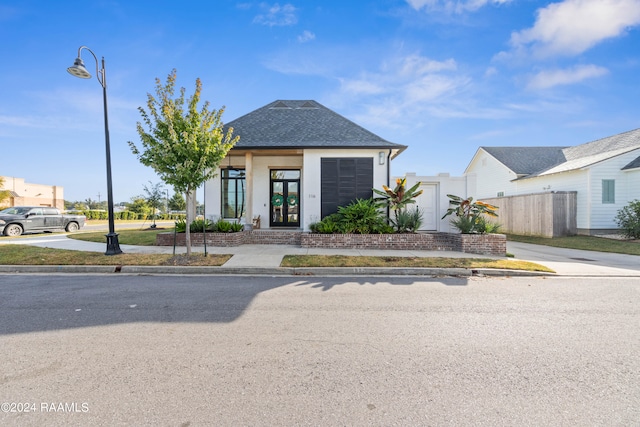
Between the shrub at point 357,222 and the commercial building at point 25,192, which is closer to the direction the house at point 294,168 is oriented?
the shrub

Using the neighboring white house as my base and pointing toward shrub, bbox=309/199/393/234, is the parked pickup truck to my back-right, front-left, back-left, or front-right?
front-right

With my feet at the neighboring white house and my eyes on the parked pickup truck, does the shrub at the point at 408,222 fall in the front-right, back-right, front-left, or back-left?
front-left

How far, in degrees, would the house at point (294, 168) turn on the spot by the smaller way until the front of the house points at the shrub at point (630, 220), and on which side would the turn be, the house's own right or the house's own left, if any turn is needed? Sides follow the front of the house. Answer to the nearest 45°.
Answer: approximately 90° to the house's own left

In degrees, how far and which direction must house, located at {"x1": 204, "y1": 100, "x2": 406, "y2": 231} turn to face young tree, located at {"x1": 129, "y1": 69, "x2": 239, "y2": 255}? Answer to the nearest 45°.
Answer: approximately 45° to its right

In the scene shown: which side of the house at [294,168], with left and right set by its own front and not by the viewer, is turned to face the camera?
front

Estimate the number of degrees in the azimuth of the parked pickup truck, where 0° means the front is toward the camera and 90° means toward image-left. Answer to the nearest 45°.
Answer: approximately 45°

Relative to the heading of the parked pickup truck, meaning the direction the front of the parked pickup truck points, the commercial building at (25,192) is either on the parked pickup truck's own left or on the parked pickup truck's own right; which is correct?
on the parked pickup truck's own right

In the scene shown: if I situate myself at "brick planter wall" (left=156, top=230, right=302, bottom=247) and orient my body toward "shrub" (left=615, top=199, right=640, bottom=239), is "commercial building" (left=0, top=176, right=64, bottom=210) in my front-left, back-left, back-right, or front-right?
back-left

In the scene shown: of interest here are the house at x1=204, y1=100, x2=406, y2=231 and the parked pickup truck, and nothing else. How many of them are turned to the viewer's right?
0
